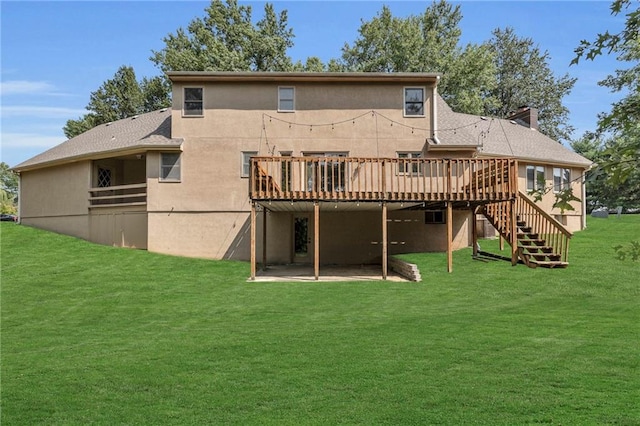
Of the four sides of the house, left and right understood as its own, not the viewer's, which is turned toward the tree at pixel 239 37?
front

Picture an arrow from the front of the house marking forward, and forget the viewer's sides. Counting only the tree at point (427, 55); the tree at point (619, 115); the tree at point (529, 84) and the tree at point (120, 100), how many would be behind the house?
1

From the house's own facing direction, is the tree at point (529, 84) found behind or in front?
in front

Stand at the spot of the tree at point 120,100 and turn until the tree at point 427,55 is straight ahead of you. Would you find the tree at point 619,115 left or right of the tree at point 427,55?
right

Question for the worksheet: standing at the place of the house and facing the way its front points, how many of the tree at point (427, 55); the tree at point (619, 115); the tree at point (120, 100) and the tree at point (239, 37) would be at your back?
1

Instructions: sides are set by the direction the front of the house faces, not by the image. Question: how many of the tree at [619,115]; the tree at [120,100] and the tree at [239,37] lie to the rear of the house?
1

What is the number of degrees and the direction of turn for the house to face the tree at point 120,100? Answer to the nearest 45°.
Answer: approximately 45° to its left

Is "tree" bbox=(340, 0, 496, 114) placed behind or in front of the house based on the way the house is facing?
in front

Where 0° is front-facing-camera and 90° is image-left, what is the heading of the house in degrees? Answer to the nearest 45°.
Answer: approximately 180°

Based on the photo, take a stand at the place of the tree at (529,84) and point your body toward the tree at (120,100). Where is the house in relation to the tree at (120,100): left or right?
left
